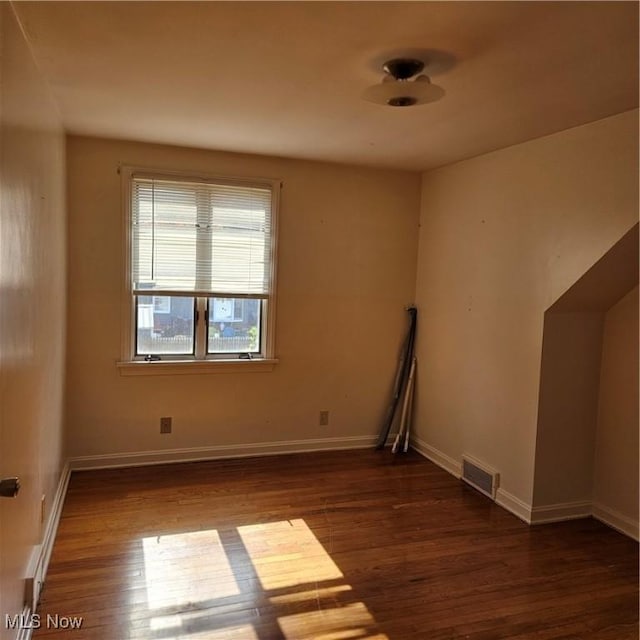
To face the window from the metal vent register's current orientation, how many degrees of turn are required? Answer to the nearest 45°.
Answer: approximately 45° to its right

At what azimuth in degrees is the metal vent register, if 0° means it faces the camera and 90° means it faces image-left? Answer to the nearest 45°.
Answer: approximately 45°
